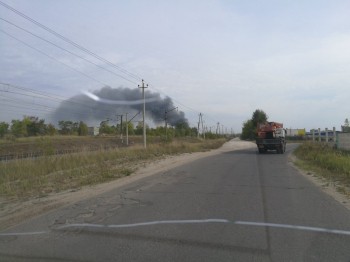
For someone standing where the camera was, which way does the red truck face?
facing away from the viewer
